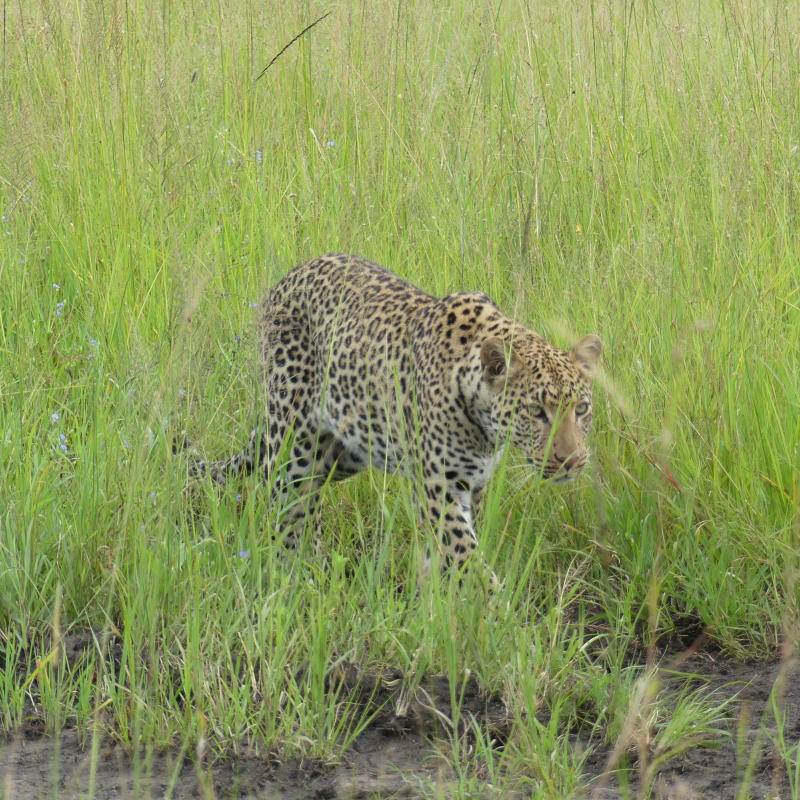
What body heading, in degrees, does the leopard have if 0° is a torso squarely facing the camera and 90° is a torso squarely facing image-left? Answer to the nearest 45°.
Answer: approximately 315°
